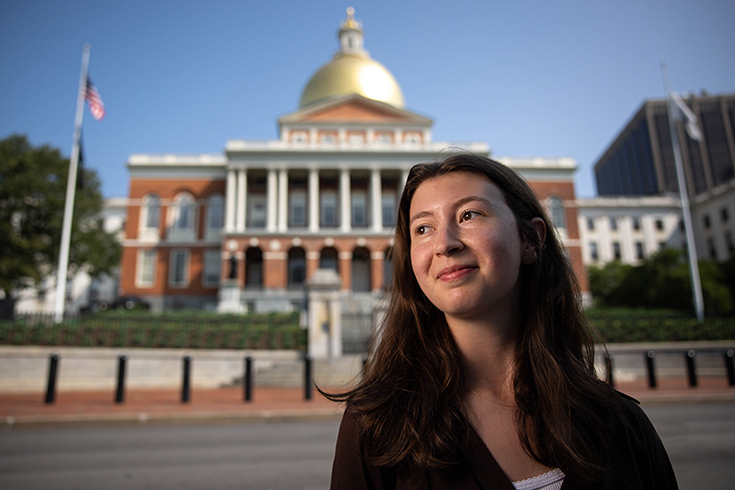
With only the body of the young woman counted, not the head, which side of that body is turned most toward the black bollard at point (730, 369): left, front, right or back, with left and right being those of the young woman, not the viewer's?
back

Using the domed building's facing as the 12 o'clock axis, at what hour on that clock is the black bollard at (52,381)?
The black bollard is roughly at 12 o'clock from the domed building.

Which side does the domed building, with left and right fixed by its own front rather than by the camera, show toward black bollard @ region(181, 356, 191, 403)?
front

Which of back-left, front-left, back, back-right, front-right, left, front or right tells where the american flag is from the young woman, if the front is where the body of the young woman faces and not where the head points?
back-right

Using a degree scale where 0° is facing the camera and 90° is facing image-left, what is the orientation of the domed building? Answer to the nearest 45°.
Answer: approximately 0°

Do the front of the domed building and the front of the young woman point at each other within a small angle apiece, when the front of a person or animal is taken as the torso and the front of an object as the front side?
no

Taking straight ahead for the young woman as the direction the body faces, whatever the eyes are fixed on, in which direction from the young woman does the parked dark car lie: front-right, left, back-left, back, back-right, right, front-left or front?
back-right

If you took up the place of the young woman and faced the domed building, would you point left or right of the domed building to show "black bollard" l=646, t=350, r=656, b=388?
right

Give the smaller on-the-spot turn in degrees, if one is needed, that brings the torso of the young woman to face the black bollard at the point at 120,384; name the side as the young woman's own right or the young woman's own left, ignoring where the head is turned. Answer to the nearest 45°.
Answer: approximately 135° to the young woman's own right

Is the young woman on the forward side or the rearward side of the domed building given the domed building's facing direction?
on the forward side

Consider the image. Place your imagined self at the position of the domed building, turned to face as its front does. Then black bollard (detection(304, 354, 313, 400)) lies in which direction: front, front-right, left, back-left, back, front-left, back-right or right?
front

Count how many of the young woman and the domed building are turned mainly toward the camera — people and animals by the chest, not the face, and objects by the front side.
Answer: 2

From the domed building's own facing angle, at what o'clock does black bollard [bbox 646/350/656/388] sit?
The black bollard is roughly at 11 o'clock from the domed building.

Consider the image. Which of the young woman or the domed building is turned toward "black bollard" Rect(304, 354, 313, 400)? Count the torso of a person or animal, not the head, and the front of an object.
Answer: the domed building

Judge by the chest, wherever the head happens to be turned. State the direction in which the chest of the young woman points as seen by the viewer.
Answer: toward the camera

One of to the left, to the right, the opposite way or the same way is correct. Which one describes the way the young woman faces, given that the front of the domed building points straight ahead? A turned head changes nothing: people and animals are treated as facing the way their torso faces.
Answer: the same way

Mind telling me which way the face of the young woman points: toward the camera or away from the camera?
toward the camera

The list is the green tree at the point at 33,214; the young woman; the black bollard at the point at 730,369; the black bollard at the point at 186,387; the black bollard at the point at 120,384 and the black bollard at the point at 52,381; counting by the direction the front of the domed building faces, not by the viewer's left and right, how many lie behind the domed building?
0

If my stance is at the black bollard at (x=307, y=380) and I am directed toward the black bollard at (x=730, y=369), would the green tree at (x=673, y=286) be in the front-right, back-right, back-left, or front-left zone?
front-left

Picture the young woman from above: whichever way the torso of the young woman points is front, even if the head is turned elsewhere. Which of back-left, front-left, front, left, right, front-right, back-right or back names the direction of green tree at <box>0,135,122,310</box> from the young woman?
back-right

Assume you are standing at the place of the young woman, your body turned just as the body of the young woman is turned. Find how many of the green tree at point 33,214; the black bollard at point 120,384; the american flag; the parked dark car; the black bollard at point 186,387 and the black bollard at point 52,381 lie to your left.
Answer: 0
